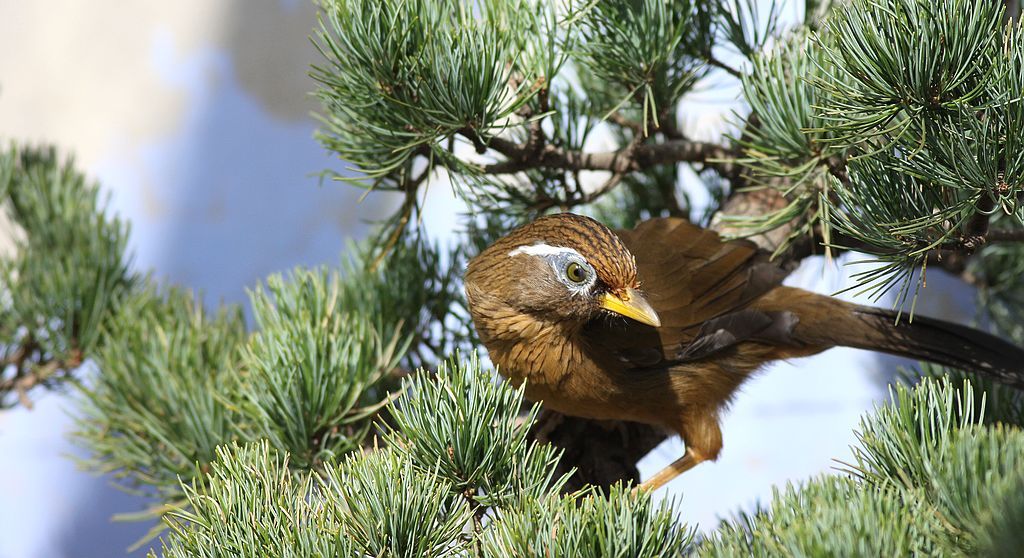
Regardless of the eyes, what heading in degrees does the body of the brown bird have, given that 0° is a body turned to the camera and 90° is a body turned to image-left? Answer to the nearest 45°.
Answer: approximately 90°
